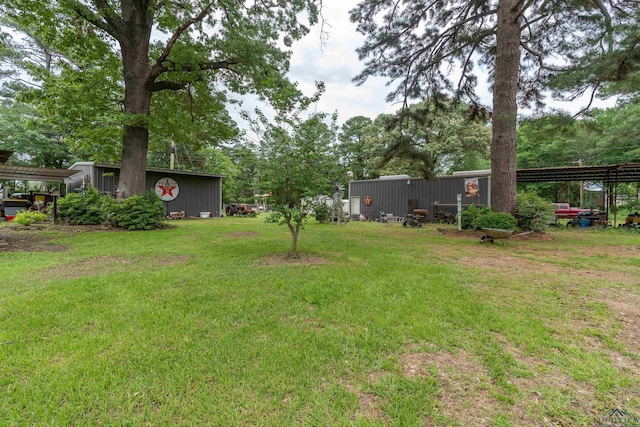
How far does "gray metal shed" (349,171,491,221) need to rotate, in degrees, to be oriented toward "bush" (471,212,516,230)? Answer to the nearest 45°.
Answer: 0° — it already faces it

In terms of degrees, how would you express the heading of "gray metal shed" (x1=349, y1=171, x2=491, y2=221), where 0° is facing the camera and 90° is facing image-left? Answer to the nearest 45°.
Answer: approximately 0°

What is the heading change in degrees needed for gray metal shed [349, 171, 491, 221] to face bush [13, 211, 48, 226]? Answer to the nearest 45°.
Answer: approximately 45° to its right

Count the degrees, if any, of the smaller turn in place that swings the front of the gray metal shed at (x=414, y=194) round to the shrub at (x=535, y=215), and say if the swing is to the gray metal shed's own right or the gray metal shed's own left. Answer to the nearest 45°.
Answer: approximately 45° to the gray metal shed's own left

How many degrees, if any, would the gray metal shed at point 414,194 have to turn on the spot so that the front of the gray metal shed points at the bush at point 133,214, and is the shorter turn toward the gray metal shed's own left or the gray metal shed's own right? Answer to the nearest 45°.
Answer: approximately 45° to the gray metal shed's own right

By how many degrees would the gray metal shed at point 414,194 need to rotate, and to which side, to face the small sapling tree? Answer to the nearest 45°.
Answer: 0° — it already faces it

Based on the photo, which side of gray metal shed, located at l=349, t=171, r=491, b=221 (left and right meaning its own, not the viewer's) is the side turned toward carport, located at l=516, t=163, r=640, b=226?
left

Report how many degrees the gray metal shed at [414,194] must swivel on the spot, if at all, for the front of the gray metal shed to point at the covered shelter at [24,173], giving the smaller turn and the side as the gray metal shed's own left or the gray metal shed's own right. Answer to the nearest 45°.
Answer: approximately 45° to the gray metal shed's own right

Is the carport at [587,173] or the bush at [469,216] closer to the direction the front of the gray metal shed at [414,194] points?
the bush

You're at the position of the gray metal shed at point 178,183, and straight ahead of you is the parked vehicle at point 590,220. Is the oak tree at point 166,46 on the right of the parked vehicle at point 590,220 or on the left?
right

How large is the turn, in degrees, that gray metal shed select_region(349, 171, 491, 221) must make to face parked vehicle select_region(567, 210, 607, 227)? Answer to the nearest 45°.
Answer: approximately 90° to its left
